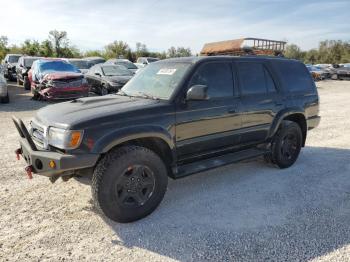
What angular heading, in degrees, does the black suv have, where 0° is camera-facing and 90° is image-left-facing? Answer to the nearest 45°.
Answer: approximately 45°

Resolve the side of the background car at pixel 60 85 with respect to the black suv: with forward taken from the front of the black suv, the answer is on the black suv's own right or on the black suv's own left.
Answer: on the black suv's own right

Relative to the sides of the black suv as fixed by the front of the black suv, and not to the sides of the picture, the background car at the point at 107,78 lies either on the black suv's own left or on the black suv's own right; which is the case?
on the black suv's own right

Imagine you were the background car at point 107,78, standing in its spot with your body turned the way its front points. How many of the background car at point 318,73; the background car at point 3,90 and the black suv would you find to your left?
1

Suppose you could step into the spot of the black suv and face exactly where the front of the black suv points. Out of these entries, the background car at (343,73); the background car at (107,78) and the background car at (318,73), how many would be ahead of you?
0

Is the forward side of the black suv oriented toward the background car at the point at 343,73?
no
